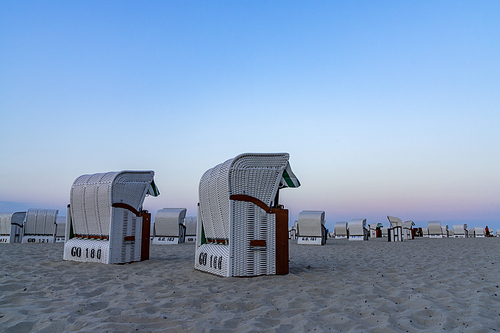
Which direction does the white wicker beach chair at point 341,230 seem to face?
away from the camera

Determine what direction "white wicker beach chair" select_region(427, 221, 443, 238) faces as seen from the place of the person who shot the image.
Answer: facing away from the viewer

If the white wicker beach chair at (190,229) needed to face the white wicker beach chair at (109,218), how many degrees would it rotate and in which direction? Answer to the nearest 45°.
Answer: approximately 180°

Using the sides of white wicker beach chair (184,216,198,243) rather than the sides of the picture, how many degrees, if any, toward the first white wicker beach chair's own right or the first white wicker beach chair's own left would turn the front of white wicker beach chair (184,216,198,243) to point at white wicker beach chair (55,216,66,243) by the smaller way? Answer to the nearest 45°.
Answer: approximately 90° to the first white wicker beach chair's own left

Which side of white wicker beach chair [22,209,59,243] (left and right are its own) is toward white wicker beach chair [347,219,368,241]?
right

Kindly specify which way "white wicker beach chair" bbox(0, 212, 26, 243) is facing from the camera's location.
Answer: facing away from the viewer and to the right of the viewer

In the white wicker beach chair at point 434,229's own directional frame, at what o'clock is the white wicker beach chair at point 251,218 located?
the white wicker beach chair at point 251,218 is roughly at 6 o'clock from the white wicker beach chair at point 434,229.

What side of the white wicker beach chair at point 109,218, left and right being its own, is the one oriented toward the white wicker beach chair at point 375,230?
front

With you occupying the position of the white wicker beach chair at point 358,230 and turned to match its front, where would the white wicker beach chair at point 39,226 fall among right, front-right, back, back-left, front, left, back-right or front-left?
back

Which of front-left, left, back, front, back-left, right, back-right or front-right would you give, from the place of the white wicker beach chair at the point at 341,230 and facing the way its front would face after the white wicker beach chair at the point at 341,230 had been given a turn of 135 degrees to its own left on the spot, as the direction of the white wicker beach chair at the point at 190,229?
front

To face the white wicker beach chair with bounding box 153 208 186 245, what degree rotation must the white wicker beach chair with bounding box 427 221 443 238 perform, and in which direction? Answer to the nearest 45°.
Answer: approximately 135° to its left

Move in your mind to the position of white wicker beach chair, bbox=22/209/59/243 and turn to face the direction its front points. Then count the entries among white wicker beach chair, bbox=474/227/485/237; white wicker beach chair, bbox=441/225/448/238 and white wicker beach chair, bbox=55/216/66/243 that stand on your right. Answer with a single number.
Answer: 3
